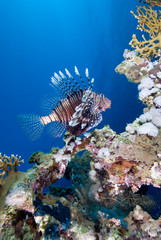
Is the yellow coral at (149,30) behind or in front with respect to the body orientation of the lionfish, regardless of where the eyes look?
in front

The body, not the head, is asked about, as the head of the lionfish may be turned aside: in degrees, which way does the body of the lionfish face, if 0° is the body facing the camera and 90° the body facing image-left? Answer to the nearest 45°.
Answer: approximately 270°
